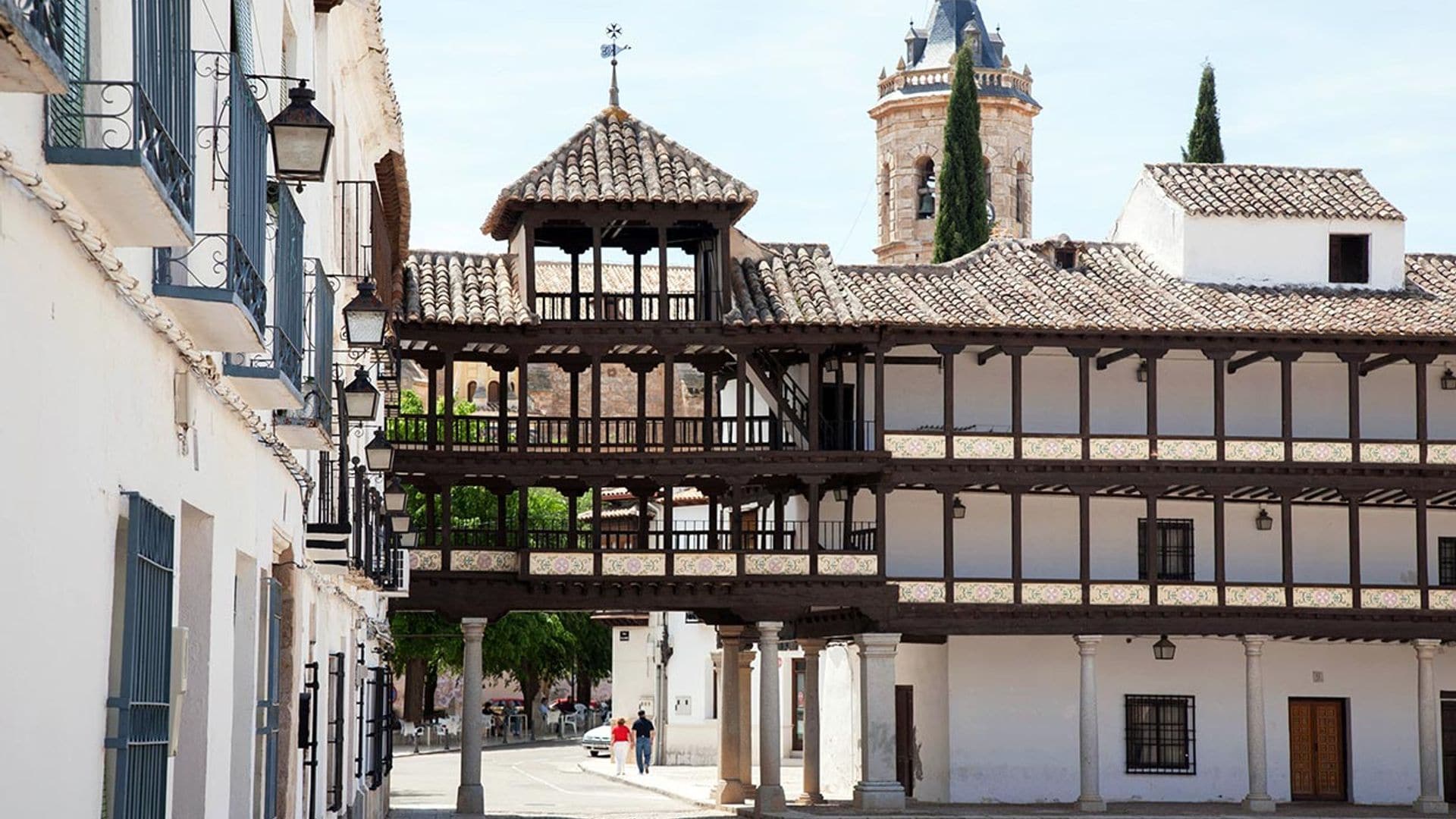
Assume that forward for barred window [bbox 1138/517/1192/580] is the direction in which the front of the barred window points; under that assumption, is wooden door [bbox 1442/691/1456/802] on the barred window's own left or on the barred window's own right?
on the barred window's own left

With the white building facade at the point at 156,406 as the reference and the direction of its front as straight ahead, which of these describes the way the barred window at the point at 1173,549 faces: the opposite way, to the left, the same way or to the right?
to the right

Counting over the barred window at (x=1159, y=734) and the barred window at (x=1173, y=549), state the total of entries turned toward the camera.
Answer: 2

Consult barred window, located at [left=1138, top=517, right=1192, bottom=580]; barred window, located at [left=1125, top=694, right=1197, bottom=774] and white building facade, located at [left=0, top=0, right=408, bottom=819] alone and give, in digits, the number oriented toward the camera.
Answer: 2

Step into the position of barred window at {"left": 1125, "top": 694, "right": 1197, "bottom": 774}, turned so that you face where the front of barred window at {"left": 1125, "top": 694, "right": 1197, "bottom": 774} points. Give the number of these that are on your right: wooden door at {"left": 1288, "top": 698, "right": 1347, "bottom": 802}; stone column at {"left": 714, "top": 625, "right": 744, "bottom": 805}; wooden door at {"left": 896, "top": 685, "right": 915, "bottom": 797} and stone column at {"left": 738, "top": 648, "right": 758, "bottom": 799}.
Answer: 3

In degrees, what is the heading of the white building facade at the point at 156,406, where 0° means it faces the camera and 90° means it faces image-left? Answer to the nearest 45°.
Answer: approximately 270°

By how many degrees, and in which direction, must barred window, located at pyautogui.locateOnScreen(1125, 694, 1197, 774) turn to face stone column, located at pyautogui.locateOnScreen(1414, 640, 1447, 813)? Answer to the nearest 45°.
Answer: approximately 90° to its left

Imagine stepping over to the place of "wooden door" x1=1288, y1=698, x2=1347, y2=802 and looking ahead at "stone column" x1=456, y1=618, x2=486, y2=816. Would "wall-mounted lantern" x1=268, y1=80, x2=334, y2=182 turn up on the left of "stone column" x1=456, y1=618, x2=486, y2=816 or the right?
left

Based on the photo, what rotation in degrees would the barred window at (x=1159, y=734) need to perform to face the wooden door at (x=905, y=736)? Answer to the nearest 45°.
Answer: approximately 90° to its right

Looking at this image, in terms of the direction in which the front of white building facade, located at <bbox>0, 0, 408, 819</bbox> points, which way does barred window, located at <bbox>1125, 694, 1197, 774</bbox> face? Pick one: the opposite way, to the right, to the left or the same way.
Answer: to the right
